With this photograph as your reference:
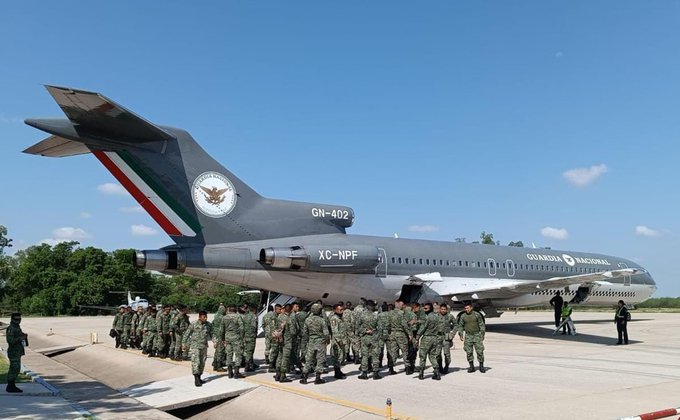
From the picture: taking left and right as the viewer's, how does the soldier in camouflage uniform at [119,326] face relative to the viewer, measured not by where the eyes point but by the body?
facing to the right of the viewer

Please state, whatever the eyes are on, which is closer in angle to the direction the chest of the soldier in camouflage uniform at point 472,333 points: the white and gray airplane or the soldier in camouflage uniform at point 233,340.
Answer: the soldier in camouflage uniform

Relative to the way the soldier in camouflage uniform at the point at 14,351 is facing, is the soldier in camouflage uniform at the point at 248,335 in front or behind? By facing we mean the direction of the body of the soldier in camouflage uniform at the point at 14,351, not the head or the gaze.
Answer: in front

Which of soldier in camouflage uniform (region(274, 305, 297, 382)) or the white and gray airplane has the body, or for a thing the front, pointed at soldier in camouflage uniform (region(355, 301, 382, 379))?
soldier in camouflage uniform (region(274, 305, 297, 382))

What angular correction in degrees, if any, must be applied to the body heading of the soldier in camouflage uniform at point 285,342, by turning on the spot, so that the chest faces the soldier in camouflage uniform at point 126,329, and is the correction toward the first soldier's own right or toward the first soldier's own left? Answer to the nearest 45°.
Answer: approximately 135° to the first soldier's own left

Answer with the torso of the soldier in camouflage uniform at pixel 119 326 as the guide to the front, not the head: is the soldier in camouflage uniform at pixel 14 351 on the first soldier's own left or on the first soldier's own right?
on the first soldier's own right

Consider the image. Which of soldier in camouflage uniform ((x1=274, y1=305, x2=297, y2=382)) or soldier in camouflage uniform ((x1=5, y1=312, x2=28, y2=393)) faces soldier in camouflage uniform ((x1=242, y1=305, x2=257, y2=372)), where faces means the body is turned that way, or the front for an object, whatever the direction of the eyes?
soldier in camouflage uniform ((x1=5, y1=312, x2=28, y2=393))

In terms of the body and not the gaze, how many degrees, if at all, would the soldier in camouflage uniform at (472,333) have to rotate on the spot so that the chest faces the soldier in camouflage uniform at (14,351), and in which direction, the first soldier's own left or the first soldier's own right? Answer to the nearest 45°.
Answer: approximately 90° to the first soldier's own right

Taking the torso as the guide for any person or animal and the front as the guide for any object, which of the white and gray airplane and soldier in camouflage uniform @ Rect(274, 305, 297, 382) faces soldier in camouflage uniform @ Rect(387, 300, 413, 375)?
soldier in camouflage uniform @ Rect(274, 305, 297, 382)

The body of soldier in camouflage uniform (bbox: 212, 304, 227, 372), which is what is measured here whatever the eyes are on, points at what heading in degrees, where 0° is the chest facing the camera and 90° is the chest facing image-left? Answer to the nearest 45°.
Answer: approximately 270°

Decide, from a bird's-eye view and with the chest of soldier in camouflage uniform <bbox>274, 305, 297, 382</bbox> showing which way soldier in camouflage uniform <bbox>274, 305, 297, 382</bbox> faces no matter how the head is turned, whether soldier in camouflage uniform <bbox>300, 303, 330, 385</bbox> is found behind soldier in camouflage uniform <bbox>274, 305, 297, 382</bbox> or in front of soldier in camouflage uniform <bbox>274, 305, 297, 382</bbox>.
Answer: in front

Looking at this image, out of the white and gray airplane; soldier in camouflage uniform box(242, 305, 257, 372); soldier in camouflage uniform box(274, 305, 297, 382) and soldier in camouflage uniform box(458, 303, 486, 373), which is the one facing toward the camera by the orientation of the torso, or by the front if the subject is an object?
soldier in camouflage uniform box(458, 303, 486, 373)

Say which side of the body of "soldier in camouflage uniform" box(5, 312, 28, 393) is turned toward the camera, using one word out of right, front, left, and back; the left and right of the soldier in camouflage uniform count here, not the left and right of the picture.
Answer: right
